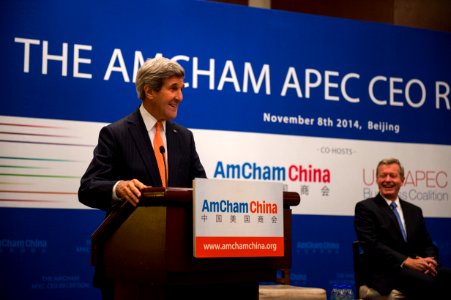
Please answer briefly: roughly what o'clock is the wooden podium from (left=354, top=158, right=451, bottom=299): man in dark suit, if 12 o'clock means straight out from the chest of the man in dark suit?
The wooden podium is roughly at 2 o'clock from the man in dark suit.

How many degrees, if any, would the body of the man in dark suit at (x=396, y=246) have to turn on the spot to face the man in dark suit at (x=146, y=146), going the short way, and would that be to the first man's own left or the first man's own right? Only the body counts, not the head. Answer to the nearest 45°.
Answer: approximately 45° to the first man's own right

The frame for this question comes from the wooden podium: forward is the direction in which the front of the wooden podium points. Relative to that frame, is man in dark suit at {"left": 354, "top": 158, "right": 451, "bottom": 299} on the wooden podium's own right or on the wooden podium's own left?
on the wooden podium's own left
